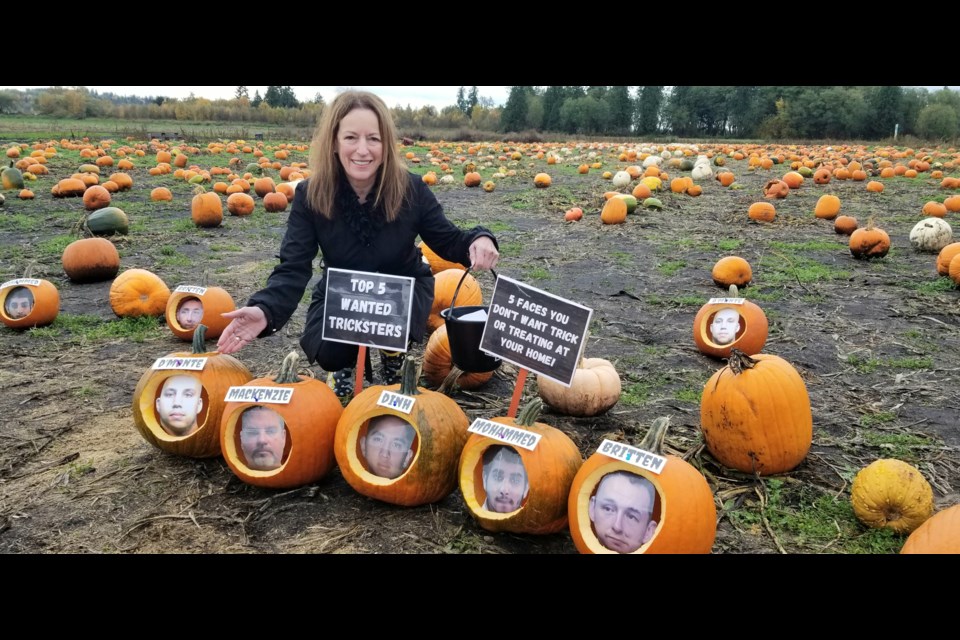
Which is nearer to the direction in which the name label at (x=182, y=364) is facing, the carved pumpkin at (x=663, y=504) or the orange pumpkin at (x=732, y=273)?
the carved pumpkin

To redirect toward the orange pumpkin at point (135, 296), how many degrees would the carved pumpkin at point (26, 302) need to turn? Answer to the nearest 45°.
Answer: approximately 135° to its left

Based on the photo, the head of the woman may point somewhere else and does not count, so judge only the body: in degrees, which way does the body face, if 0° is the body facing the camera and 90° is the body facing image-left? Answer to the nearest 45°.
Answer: approximately 0°

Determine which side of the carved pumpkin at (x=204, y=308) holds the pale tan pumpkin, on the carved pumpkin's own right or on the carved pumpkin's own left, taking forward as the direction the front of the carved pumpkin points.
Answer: on the carved pumpkin's own left

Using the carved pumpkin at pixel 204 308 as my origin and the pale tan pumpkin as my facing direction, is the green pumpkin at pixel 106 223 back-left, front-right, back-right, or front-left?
back-left

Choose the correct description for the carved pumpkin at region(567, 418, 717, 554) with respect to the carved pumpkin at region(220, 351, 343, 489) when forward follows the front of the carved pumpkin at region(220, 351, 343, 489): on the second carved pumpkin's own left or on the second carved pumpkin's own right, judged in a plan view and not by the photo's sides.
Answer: on the second carved pumpkin's own left

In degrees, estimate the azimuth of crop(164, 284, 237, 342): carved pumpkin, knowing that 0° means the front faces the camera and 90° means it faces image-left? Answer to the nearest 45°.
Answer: approximately 45°

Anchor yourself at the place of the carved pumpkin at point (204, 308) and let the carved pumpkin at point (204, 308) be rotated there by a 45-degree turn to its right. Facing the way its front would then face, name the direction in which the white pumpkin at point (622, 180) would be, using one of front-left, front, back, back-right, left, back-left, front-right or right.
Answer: back-right

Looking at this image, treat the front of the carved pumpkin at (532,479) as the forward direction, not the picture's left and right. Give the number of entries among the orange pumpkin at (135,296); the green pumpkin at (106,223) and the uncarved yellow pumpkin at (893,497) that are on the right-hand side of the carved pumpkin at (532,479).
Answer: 2

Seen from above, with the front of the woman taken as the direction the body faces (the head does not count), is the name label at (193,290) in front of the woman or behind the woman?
behind

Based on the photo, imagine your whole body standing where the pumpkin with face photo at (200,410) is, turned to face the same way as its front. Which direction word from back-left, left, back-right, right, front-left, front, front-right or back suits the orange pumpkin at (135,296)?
back-right
